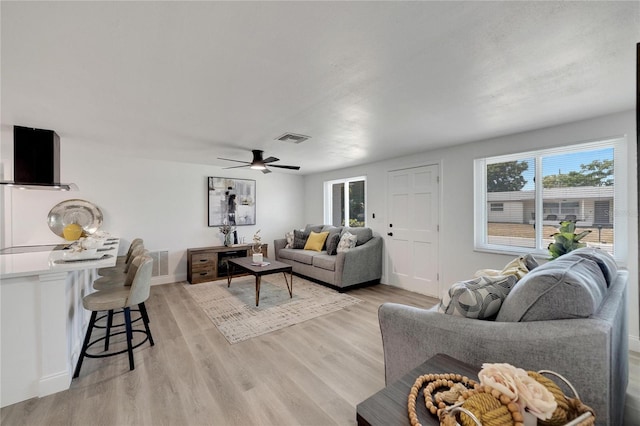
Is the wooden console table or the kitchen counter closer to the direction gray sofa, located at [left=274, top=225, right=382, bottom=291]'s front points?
the kitchen counter

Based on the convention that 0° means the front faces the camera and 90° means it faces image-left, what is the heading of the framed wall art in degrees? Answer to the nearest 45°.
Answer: approximately 315°

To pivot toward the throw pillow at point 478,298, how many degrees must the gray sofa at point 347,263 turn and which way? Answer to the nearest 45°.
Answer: approximately 45° to its left

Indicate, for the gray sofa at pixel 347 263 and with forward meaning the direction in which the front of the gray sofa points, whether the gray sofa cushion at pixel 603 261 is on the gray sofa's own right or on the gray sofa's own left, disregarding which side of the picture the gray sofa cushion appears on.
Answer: on the gray sofa's own left
